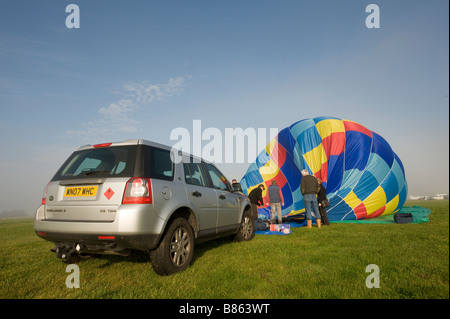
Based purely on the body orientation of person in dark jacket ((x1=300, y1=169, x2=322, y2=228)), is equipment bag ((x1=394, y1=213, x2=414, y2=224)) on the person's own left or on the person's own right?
on the person's own right

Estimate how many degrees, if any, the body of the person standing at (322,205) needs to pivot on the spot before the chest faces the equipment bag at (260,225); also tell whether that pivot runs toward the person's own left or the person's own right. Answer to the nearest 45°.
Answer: approximately 45° to the person's own left

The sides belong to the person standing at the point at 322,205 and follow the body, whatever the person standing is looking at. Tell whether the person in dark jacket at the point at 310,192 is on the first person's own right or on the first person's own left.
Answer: on the first person's own left

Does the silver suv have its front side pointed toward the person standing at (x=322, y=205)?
yes

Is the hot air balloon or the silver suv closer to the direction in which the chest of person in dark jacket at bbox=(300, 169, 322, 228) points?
the hot air balloon

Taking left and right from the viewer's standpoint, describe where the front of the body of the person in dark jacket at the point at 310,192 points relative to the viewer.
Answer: facing away from the viewer and to the left of the viewer

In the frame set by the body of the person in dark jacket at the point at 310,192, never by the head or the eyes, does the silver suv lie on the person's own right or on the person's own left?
on the person's own left

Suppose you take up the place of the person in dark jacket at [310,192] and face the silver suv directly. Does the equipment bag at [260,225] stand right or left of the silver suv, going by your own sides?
right
